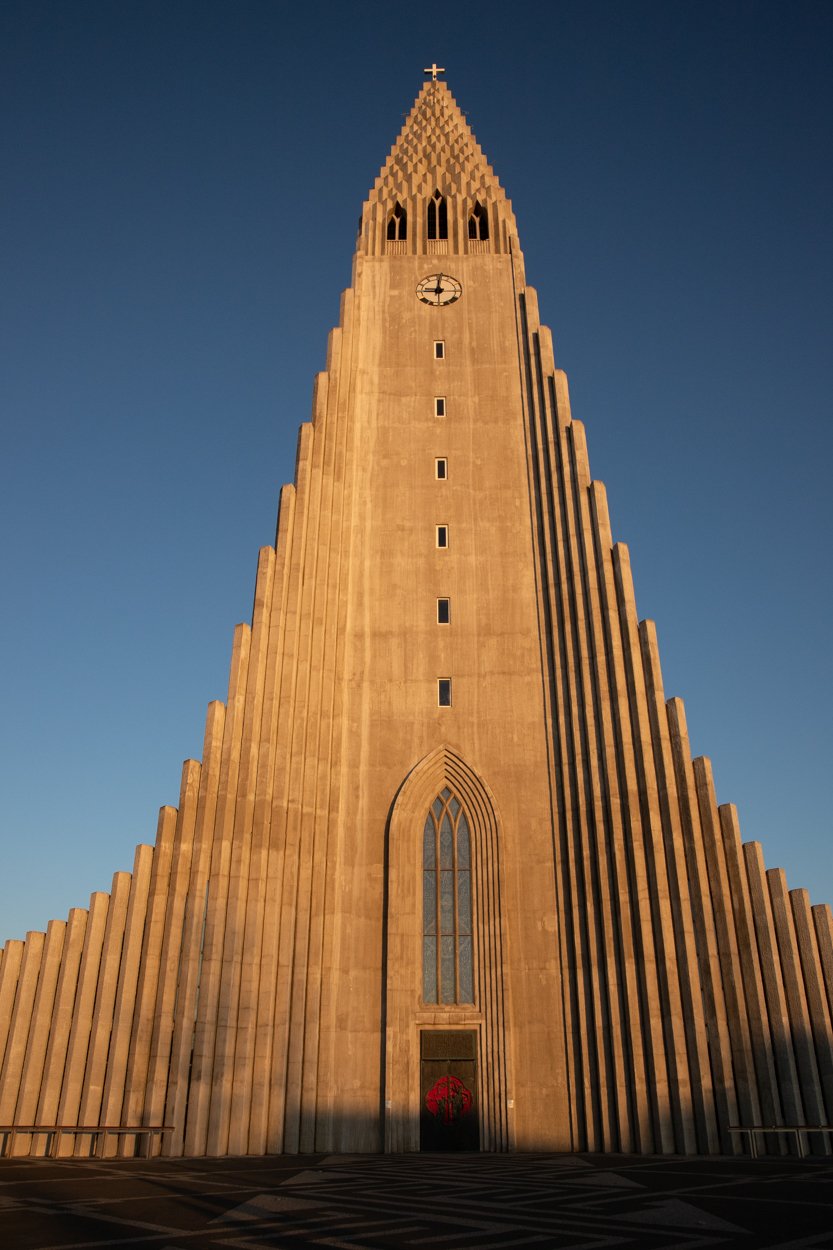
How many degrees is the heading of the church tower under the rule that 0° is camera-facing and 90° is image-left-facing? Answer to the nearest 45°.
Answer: approximately 0°

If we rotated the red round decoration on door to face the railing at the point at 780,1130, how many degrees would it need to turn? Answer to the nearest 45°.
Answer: approximately 45° to its left

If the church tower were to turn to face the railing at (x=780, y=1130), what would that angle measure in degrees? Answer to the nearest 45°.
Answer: approximately 90° to its left

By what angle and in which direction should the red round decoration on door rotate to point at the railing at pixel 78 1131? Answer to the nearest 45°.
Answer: approximately 90° to its right

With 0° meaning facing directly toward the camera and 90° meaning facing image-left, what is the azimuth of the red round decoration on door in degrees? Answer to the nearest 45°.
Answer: approximately 0°

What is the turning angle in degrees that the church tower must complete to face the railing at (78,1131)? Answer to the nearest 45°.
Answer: approximately 90° to its right
